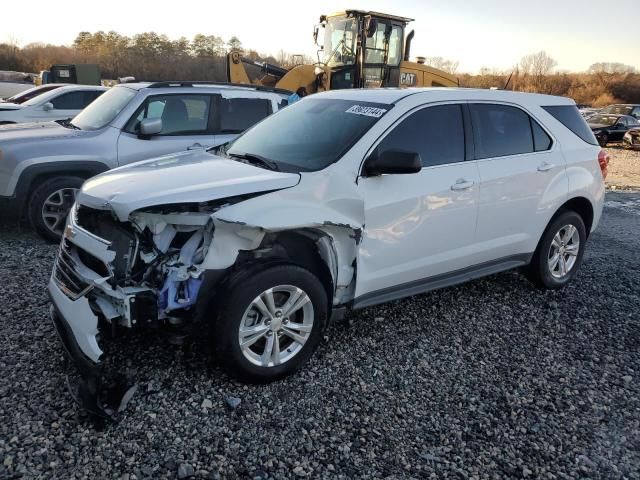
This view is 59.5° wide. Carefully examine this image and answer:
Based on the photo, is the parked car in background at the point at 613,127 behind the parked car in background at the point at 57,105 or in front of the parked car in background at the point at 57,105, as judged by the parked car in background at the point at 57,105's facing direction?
behind

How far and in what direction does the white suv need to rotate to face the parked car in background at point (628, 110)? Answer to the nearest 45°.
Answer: approximately 180°

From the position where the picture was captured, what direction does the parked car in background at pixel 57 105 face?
facing to the left of the viewer

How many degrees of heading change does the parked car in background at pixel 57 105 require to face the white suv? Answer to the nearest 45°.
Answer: approximately 90° to its left

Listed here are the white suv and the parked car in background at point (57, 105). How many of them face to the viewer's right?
0

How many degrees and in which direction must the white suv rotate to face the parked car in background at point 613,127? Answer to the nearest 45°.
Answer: approximately 180°

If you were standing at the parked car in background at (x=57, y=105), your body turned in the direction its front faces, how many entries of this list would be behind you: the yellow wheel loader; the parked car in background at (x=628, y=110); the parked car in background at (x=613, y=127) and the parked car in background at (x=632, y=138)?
4

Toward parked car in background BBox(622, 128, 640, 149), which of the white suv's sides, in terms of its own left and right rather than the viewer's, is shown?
back

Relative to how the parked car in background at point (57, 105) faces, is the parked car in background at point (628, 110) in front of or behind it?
behind

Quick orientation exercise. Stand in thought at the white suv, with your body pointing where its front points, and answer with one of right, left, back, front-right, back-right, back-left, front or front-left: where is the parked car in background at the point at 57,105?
right

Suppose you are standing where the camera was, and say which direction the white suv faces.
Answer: facing the viewer and to the left of the viewer

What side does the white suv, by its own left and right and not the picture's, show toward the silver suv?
right
